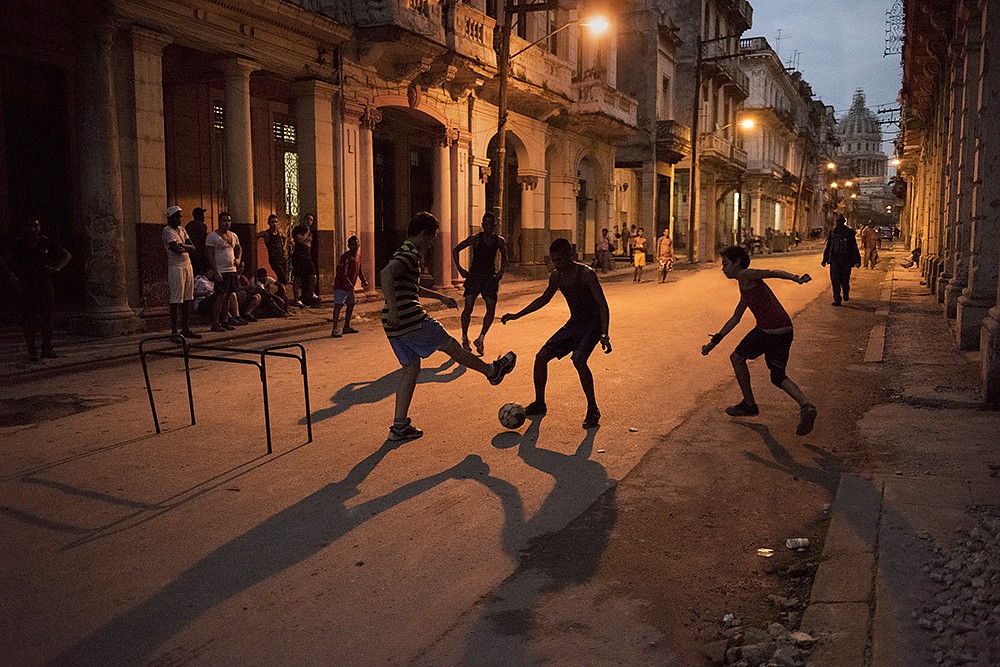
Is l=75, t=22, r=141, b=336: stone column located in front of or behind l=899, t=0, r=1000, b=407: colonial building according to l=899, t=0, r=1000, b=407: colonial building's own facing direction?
in front

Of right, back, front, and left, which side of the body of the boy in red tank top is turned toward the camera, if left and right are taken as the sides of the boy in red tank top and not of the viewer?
left

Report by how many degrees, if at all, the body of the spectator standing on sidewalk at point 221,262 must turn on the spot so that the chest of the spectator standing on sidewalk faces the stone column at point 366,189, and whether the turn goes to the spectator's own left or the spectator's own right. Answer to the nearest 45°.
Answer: approximately 90° to the spectator's own left

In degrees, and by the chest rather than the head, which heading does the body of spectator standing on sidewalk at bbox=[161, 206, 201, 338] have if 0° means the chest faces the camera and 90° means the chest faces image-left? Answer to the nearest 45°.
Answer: approximately 315°

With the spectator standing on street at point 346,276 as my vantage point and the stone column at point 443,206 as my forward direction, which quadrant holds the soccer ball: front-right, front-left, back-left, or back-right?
back-right

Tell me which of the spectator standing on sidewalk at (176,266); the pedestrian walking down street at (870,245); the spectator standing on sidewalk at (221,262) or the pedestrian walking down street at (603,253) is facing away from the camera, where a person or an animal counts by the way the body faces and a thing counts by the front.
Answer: the pedestrian walking down street at (870,245)

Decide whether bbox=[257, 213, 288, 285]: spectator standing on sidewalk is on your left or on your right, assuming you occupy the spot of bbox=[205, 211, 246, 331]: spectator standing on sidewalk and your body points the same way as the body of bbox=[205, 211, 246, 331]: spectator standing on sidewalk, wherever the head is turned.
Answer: on your left

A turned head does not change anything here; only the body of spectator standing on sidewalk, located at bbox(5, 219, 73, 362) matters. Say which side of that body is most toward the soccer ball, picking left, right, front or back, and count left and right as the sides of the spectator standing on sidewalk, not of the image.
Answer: front

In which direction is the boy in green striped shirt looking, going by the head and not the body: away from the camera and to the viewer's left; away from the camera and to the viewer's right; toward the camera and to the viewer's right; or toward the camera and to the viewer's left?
away from the camera and to the viewer's right

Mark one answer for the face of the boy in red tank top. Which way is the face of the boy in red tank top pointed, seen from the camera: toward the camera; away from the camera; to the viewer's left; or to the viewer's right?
to the viewer's left

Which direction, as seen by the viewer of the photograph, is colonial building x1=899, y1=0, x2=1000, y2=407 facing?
facing to the left of the viewer

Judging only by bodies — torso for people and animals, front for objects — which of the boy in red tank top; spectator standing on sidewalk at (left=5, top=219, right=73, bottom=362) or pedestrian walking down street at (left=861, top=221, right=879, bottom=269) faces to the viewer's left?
the boy in red tank top

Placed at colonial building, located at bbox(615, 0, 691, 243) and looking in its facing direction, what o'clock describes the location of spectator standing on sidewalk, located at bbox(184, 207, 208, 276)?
The spectator standing on sidewalk is roughly at 2 o'clock from the colonial building.
